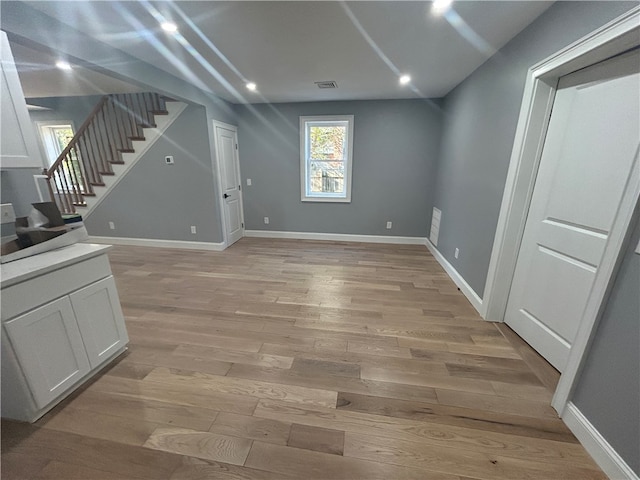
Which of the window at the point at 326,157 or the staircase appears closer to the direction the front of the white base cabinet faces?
the window

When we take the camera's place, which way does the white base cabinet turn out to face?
facing the viewer and to the right of the viewer

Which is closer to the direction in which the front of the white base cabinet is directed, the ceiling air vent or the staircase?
the ceiling air vent

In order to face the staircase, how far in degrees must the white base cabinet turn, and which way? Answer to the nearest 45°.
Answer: approximately 135° to its left

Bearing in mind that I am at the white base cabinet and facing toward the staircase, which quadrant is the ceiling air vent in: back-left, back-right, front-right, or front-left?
front-right

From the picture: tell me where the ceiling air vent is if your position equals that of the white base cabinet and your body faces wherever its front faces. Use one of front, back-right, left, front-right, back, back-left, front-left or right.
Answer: front-left

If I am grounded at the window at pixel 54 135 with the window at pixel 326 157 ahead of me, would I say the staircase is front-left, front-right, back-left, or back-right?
front-right

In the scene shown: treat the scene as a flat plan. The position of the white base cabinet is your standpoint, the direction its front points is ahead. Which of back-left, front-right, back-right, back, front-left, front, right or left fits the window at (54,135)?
back-left

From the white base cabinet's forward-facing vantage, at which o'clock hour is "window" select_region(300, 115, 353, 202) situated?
The window is roughly at 10 o'clock from the white base cabinet.
